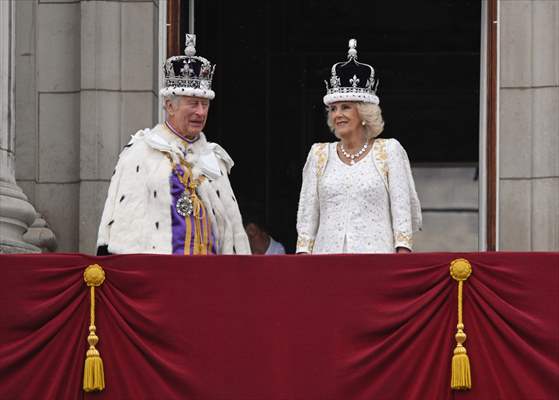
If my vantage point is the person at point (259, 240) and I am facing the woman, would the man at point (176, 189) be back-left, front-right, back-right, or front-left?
front-right

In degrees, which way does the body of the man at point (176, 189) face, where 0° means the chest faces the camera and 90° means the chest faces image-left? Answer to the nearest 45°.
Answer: approximately 315°

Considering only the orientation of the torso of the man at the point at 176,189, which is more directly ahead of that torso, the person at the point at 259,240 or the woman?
the woman

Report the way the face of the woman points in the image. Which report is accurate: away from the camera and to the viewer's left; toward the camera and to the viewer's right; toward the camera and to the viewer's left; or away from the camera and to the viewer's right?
toward the camera and to the viewer's left

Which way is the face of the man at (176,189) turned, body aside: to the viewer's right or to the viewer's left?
to the viewer's right

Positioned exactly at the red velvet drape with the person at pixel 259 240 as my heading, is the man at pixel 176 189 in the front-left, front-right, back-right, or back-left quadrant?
front-left

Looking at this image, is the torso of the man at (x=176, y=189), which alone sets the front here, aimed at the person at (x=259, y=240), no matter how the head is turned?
no

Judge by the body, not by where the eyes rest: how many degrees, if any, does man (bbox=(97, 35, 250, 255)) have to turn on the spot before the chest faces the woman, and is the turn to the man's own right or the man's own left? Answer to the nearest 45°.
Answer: approximately 45° to the man's own left
